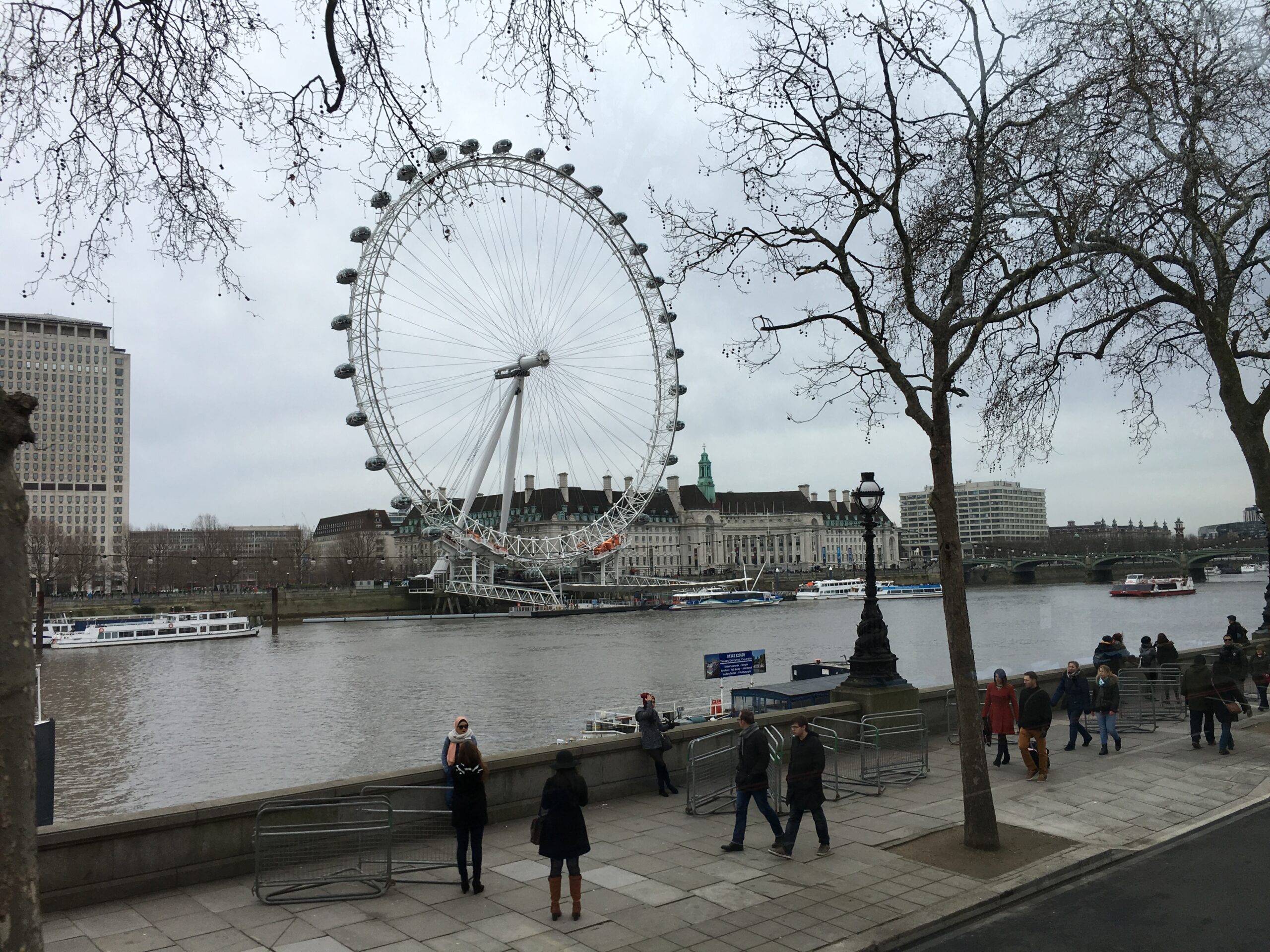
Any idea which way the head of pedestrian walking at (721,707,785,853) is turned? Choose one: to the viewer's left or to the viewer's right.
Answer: to the viewer's left

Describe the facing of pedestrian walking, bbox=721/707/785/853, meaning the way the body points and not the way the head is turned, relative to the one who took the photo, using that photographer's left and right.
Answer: facing to the left of the viewer

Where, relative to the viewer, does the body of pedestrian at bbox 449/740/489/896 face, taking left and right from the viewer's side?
facing away from the viewer

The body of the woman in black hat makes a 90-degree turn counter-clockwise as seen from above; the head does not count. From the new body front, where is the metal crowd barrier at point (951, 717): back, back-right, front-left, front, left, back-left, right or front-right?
back-right

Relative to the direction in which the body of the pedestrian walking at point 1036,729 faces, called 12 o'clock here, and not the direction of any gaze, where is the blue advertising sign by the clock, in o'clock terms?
The blue advertising sign is roughly at 3 o'clock from the pedestrian walking.

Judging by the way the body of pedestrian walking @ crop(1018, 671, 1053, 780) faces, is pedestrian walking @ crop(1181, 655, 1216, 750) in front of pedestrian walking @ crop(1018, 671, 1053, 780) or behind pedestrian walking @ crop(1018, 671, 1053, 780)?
behind

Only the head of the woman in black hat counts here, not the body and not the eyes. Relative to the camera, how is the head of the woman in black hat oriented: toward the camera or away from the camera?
away from the camera

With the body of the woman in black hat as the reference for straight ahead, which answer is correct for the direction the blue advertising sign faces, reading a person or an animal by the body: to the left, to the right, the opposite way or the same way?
the opposite way

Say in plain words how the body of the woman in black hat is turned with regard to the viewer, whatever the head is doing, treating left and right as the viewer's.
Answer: facing away from the viewer

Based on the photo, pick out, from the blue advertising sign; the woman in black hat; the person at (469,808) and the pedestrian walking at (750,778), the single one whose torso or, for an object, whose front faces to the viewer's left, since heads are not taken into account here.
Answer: the pedestrian walking at (750,778)

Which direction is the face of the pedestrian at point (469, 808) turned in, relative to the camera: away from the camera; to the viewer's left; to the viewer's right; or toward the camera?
away from the camera
